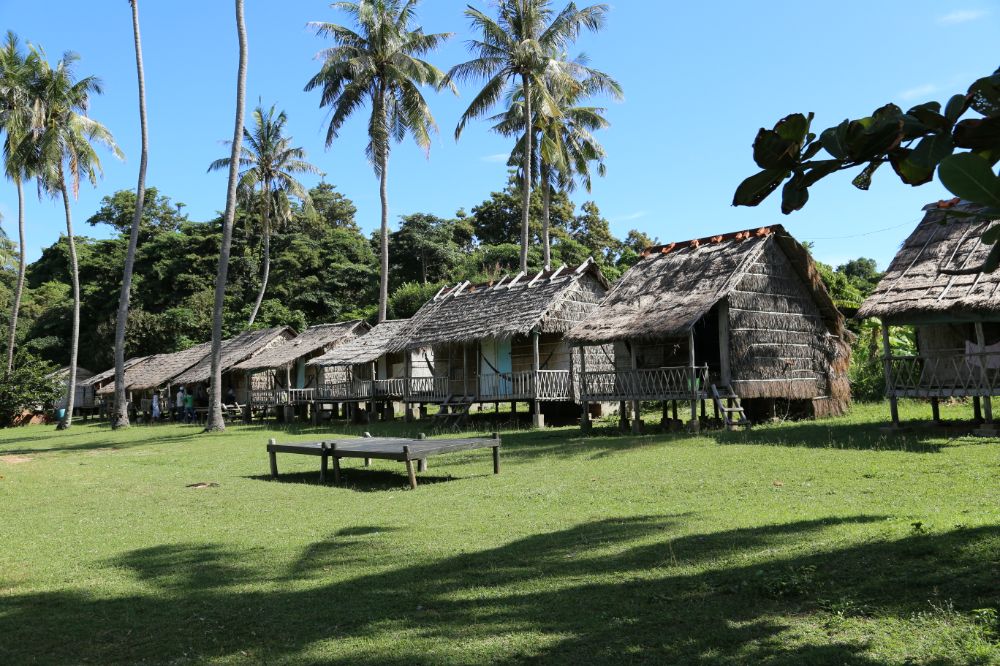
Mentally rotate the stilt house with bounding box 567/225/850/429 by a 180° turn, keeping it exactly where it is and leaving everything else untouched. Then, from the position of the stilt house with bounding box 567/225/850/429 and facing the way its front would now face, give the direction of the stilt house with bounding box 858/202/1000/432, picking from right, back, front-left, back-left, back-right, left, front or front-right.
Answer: right

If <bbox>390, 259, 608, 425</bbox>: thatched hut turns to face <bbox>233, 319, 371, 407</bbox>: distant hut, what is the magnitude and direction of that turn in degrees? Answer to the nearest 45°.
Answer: approximately 90° to its right

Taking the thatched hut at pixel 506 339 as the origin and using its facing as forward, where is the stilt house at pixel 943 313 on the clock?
The stilt house is roughly at 9 o'clock from the thatched hut.

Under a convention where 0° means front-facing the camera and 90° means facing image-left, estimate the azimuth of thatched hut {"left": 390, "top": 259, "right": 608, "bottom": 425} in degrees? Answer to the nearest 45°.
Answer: approximately 45°

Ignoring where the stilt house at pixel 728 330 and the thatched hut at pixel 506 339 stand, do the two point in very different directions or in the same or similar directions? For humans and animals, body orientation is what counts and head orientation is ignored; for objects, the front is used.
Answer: same or similar directions

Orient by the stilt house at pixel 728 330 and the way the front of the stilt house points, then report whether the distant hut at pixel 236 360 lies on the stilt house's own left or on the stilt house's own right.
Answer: on the stilt house's own right

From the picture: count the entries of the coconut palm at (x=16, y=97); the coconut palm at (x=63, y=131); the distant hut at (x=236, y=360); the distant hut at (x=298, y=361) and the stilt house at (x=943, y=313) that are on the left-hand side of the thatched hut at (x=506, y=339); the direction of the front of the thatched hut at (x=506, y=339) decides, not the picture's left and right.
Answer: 1

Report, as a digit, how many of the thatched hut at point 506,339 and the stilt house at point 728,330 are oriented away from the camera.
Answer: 0

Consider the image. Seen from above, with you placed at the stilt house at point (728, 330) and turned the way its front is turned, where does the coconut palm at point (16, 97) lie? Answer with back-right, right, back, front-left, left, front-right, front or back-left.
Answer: front-right

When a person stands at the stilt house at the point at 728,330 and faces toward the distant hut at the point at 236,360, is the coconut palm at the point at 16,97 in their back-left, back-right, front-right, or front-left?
front-left

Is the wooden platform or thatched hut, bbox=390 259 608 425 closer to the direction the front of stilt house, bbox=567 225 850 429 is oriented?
the wooden platform

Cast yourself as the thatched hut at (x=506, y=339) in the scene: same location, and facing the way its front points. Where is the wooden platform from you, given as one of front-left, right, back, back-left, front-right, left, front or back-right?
front-left

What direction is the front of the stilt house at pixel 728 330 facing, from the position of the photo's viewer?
facing the viewer and to the left of the viewer

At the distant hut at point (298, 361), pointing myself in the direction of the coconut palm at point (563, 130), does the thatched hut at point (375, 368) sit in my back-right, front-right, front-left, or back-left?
front-right

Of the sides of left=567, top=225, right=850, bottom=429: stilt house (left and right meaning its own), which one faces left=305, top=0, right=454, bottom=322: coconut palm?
right

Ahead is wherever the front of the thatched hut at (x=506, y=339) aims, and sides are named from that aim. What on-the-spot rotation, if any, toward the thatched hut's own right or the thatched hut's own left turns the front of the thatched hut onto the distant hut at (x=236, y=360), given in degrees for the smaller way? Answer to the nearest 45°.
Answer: approximately 90° to the thatched hut's own right

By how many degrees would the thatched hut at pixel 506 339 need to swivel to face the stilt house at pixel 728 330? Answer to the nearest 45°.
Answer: approximately 90° to its left
